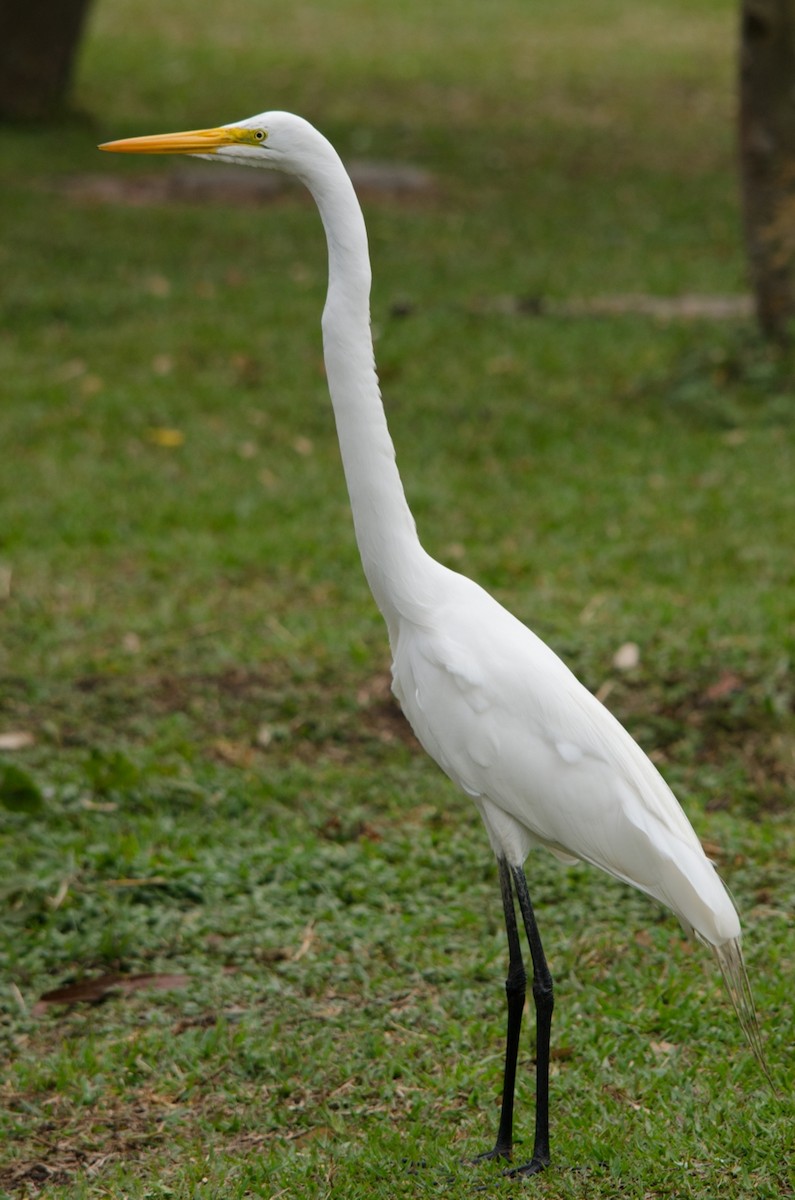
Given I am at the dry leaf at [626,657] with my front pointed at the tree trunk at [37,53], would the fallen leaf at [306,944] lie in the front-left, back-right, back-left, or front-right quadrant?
back-left

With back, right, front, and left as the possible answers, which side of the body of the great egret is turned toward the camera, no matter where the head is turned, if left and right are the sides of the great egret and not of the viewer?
left

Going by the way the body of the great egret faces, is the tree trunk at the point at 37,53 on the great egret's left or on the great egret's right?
on the great egret's right

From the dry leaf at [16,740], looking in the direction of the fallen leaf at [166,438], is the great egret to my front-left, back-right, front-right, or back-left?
back-right

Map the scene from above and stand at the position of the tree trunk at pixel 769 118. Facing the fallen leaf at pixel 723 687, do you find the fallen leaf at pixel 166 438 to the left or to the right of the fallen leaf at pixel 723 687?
right

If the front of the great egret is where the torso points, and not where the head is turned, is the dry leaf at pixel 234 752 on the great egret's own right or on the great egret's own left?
on the great egret's own right

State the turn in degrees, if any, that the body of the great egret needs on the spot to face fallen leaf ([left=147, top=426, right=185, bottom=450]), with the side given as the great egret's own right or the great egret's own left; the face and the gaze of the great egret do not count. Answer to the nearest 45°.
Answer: approximately 90° to the great egret's own right
